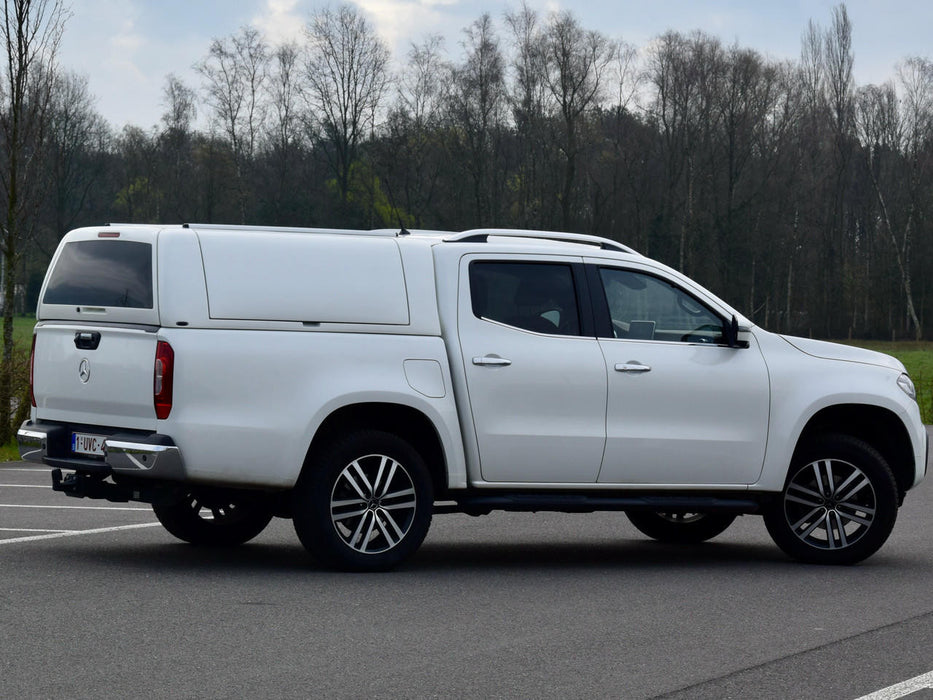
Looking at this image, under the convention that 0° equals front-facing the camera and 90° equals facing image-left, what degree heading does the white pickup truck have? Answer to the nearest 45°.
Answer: approximately 225°

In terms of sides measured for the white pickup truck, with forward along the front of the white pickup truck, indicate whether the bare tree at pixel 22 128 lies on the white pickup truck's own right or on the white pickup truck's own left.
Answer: on the white pickup truck's own left
